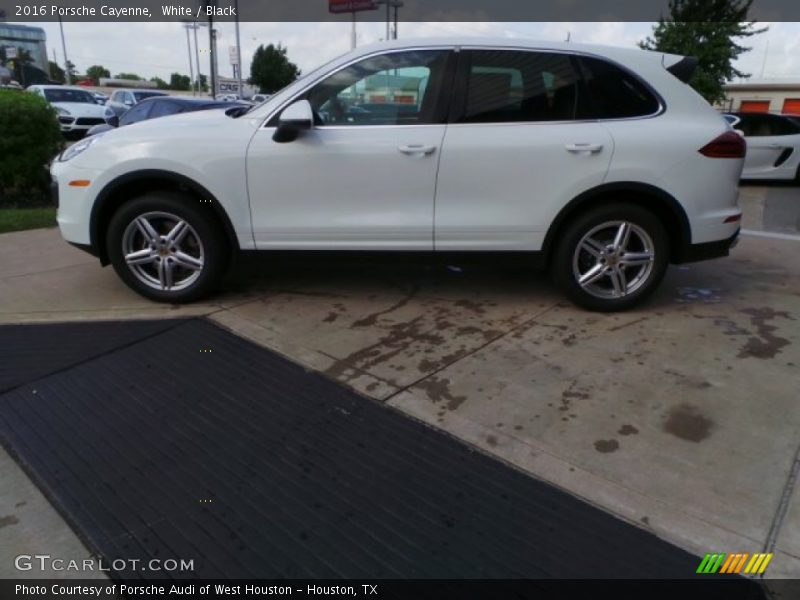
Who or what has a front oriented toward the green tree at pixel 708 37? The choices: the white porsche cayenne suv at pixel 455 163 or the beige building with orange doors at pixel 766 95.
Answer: the beige building with orange doors

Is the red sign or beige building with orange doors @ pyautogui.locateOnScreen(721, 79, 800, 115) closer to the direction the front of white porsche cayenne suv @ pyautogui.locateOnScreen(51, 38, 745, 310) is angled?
the red sign

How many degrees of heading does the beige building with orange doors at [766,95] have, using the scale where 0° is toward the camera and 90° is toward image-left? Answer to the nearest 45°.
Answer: approximately 0°

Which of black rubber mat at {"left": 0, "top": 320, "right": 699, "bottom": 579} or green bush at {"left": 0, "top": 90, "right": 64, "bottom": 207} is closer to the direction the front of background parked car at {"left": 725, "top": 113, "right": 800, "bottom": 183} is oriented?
the green bush

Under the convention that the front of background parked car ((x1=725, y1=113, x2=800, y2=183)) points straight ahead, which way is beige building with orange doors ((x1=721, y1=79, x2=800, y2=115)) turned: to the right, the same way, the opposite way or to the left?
to the left

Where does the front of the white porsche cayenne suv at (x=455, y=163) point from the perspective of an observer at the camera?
facing to the left of the viewer

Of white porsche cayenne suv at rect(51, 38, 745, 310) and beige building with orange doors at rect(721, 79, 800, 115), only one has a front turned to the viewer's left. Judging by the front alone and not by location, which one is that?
the white porsche cayenne suv

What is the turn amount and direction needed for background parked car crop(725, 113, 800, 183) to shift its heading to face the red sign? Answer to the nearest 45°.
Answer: approximately 45° to its right
